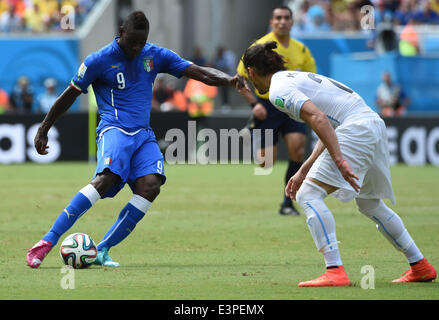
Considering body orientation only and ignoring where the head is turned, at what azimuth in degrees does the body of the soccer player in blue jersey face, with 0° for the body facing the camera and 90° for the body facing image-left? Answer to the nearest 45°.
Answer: approximately 0°

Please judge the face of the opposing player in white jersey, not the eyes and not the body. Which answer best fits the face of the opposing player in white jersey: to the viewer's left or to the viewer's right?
to the viewer's left

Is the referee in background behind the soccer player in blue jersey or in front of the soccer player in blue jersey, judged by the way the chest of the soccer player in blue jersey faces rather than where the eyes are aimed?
behind
